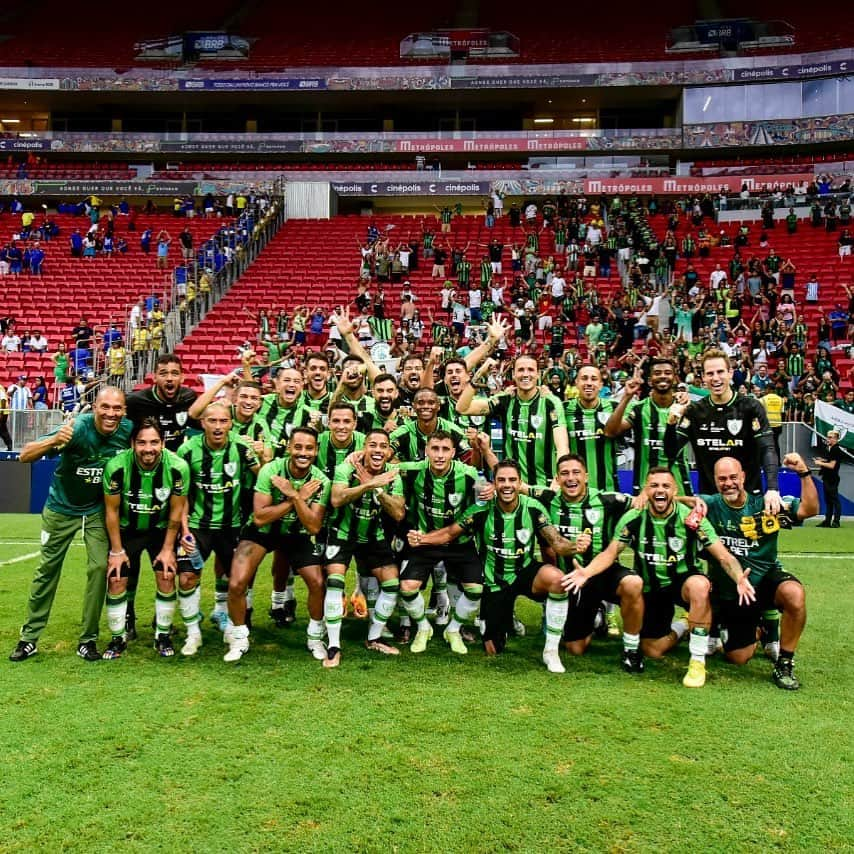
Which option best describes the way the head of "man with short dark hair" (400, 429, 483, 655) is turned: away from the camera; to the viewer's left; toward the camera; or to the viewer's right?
toward the camera

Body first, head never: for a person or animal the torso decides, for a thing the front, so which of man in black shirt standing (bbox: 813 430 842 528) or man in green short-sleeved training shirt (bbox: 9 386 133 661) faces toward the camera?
the man in green short-sleeved training shirt

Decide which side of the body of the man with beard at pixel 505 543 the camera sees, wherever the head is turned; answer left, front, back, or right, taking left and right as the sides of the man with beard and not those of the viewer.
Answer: front

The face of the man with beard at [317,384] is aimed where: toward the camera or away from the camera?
toward the camera

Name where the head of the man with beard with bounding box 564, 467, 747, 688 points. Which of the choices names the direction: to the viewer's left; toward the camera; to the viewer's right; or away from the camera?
toward the camera

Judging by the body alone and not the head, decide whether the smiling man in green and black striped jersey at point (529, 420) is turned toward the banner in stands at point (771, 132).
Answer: no

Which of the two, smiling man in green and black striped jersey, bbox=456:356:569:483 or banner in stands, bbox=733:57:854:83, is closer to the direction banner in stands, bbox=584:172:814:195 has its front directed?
the smiling man in green and black striped jersey

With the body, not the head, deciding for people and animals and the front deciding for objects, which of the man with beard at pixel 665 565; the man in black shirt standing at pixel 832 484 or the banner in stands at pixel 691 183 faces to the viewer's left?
the man in black shirt standing

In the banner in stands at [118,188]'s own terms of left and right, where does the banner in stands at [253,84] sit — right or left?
on its left

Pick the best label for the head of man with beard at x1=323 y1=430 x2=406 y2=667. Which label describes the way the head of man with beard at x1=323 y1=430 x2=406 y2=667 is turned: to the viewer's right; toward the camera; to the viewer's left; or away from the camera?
toward the camera

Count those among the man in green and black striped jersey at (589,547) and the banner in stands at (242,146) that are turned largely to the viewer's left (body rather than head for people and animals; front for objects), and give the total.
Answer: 0

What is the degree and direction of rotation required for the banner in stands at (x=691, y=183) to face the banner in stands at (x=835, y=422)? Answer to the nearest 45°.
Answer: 0° — it already faces it

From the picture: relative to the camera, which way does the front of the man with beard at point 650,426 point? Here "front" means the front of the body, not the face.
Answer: toward the camera

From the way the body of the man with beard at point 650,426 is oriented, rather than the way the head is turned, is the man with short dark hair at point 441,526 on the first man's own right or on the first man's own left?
on the first man's own right

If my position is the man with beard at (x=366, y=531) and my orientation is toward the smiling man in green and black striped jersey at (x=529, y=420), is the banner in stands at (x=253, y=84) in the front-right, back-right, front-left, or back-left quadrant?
front-left

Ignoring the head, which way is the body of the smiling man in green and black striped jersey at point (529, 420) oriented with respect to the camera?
toward the camera

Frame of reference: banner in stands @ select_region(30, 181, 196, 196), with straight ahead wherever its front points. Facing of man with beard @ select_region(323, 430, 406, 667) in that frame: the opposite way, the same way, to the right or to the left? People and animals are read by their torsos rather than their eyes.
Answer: the same way

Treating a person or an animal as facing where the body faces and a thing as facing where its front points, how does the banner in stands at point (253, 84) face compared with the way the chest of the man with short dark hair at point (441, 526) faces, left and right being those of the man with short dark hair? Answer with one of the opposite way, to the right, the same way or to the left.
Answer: the same way

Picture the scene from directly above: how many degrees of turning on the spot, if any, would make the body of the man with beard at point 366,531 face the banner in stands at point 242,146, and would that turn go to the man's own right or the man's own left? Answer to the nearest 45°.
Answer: approximately 180°
